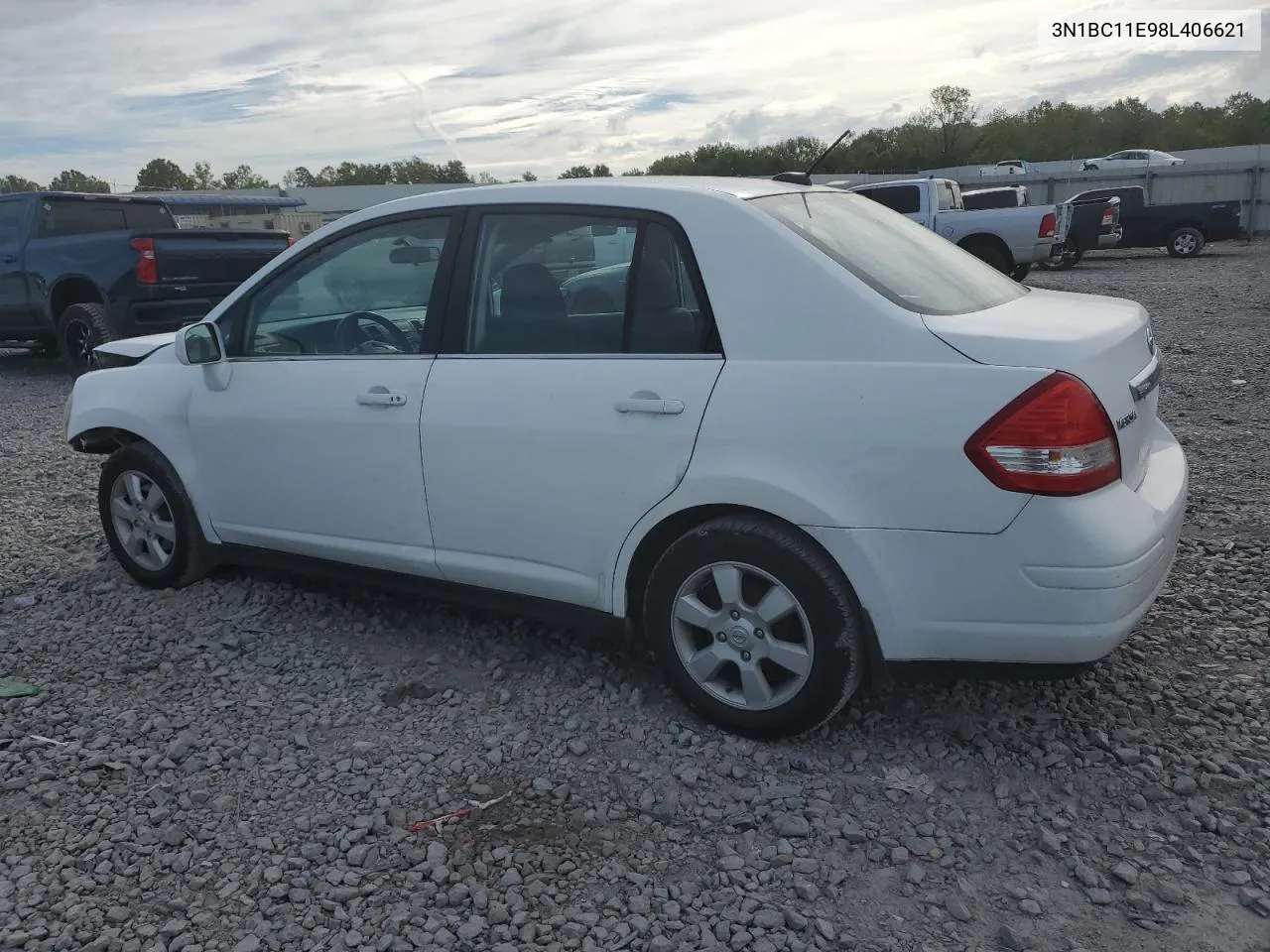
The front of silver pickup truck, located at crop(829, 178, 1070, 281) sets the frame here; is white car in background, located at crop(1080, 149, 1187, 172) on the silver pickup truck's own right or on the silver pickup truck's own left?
on the silver pickup truck's own right

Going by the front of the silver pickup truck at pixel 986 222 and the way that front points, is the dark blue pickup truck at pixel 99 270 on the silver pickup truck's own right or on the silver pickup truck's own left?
on the silver pickup truck's own left

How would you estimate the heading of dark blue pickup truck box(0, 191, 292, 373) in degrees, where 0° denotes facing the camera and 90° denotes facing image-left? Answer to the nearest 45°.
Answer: approximately 135°

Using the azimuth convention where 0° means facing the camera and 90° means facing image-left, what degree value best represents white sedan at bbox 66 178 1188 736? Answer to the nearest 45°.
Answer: approximately 135°
